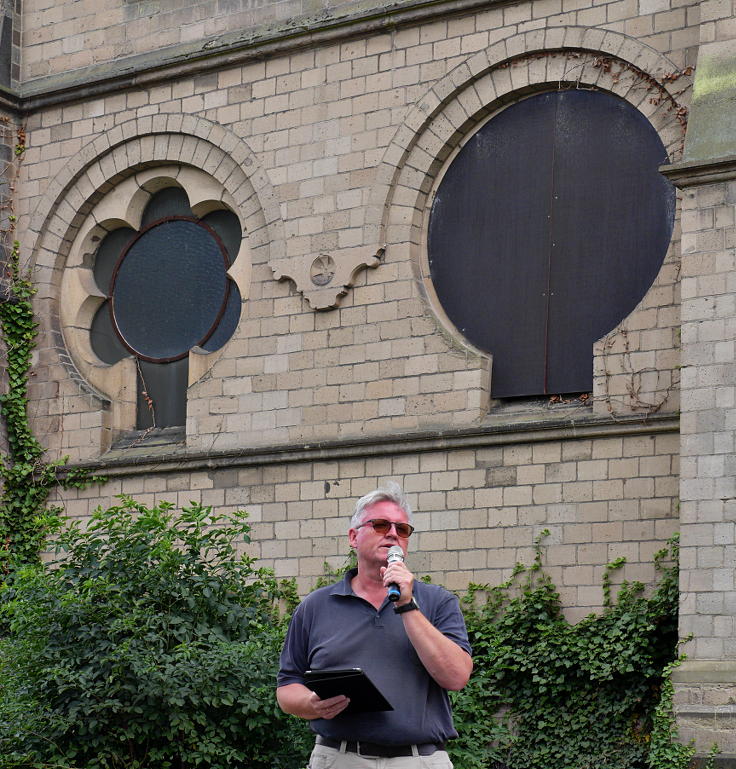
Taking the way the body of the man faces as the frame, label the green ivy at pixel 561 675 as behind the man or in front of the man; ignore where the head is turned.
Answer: behind

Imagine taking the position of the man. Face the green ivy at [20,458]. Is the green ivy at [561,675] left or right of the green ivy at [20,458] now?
right

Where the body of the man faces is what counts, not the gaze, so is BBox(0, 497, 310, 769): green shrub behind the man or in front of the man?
behind

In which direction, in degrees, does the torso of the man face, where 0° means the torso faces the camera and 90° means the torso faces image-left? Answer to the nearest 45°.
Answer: approximately 0°

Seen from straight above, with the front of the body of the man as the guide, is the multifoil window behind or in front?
behind

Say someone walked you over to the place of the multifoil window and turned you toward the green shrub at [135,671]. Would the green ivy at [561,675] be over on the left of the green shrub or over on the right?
left
